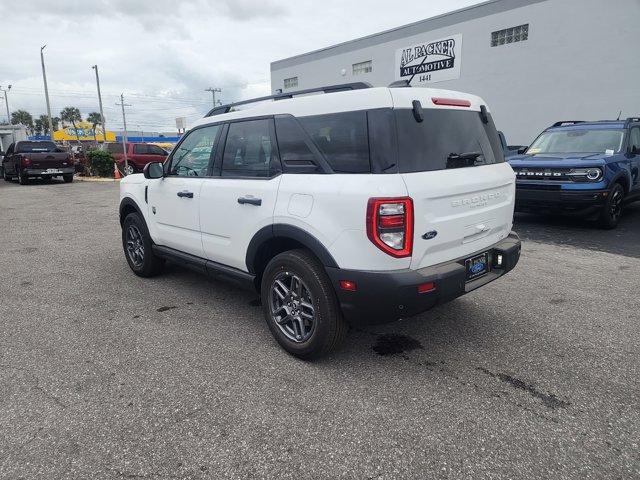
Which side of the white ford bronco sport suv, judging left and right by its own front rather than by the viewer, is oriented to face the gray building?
right

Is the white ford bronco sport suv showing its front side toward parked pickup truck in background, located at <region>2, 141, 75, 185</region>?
yes

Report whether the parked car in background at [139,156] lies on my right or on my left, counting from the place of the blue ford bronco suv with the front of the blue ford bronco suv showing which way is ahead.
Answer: on my right

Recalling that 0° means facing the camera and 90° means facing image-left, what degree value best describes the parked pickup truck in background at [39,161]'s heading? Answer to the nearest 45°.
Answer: approximately 135°

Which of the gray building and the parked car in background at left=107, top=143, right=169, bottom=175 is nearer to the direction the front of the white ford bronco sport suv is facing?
the parked car in background

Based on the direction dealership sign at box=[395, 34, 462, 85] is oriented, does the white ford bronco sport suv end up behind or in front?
in front

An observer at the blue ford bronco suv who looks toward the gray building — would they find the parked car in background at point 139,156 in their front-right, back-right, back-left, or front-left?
front-left

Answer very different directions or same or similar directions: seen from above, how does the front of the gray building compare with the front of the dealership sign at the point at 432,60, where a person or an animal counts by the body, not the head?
same or similar directions

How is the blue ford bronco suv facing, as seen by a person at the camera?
facing the viewer and to the left of the viewer

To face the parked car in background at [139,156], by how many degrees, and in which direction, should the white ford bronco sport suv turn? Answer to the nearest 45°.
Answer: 0° — it already faces it

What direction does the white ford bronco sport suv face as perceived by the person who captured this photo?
facing away from the viewer and to the left of the viewer
